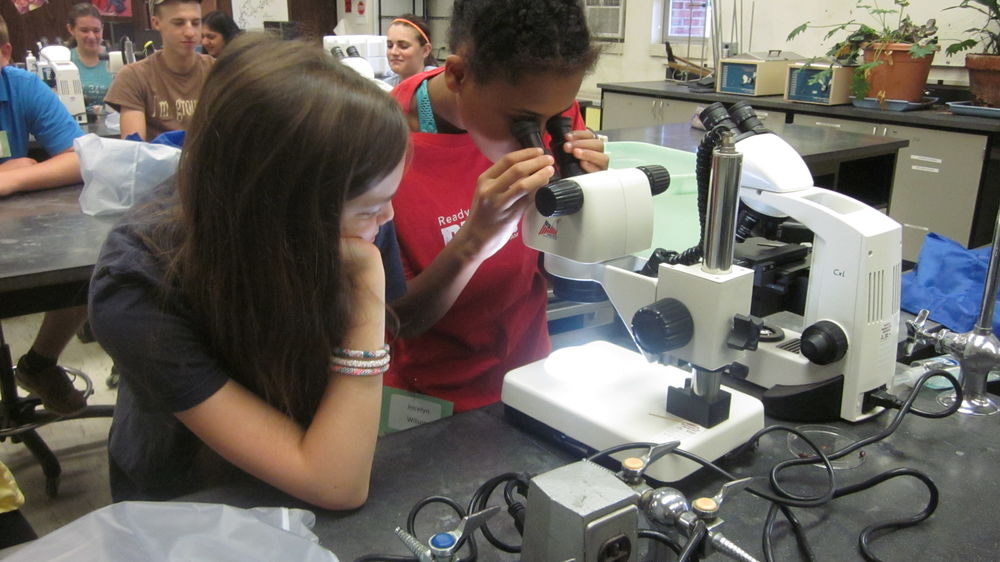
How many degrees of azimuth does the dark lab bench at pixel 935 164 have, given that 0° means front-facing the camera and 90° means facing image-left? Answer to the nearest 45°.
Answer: approximately 45°

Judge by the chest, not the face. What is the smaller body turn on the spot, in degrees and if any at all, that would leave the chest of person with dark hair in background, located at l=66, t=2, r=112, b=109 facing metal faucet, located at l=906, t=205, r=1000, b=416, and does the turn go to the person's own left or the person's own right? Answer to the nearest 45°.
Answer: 0° — they already face it

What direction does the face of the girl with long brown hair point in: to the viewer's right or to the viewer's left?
to the viewer's right

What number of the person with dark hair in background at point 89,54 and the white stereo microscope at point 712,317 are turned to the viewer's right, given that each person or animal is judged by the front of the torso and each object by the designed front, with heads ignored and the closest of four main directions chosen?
0

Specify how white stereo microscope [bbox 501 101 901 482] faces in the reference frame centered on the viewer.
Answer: facing away from the viewer and to the left of the viewer

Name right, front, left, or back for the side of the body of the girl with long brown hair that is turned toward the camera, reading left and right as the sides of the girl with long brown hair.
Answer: right

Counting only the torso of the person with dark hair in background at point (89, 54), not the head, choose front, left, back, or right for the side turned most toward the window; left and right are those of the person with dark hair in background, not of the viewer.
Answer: left

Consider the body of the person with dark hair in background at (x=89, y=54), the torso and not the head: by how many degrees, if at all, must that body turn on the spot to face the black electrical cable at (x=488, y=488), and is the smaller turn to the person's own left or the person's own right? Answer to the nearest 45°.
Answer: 0° — they already face it

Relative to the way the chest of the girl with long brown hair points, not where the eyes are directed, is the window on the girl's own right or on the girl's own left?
on the girl's own left

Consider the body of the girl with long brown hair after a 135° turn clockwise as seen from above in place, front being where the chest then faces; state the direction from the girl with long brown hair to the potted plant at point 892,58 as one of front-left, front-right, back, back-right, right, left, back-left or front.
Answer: back

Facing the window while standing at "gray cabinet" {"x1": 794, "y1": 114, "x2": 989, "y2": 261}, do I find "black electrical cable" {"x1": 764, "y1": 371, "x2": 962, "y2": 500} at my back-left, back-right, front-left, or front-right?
back-left
